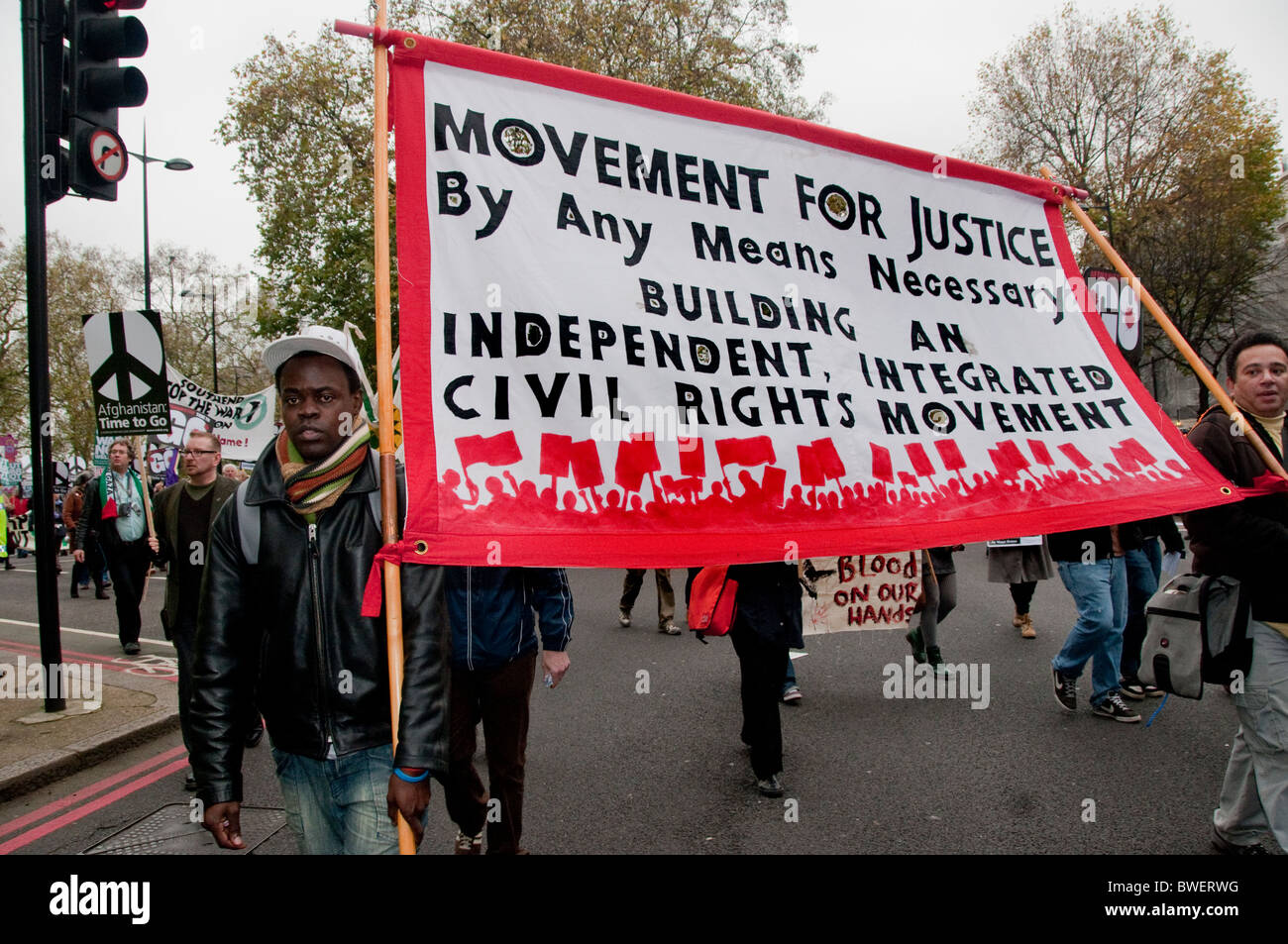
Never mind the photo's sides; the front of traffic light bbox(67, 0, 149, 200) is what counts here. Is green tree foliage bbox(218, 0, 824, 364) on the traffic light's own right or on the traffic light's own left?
on the traffic light's own left

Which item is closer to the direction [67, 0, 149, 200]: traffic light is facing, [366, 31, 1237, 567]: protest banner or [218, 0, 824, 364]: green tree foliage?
the protest banner

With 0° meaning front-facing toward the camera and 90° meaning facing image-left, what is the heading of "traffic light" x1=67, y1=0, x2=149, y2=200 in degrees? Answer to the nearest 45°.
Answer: approximately 315°

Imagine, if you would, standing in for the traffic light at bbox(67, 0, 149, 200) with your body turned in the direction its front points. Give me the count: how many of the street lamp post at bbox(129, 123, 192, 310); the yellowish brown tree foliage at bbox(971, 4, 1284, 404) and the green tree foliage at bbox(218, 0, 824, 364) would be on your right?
0

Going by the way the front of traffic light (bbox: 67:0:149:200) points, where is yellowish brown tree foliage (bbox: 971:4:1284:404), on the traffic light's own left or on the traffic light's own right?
on the traffic light's own left

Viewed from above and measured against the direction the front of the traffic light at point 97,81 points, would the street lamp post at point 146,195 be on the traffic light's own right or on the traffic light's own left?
on the traffic light's own left

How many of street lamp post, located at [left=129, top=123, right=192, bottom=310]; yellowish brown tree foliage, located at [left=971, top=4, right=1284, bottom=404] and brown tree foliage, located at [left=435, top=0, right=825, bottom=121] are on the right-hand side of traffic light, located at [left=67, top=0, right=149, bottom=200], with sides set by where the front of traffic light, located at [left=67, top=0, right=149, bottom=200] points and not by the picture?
0
